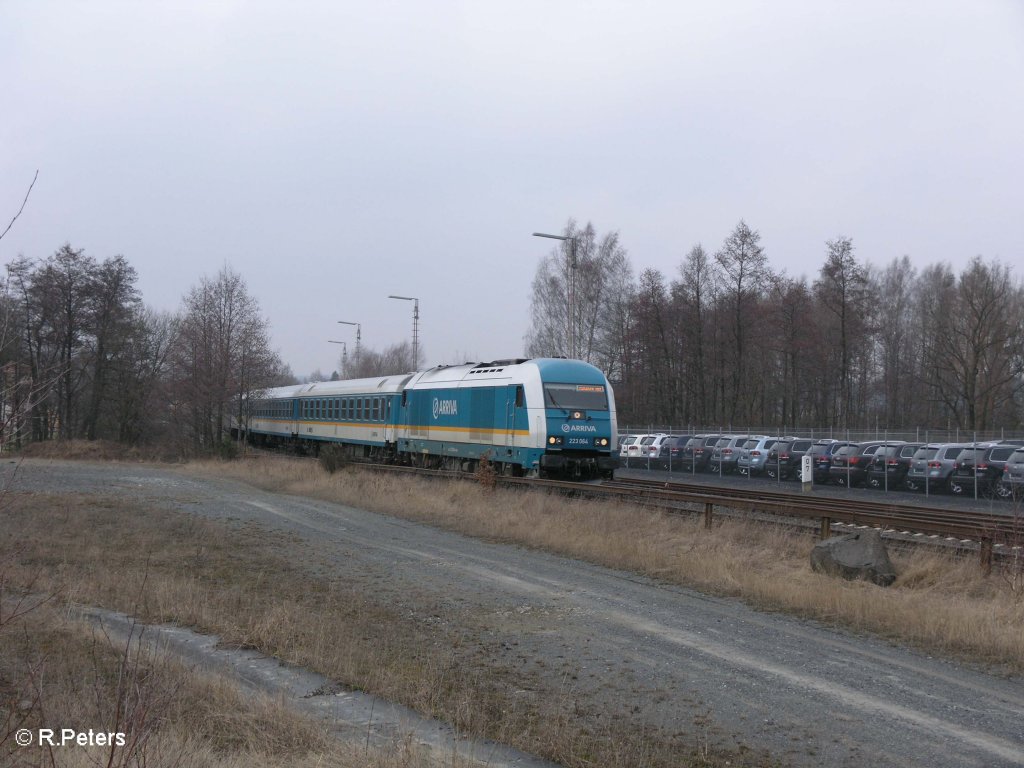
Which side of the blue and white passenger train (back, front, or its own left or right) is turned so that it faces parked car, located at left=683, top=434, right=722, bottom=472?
left

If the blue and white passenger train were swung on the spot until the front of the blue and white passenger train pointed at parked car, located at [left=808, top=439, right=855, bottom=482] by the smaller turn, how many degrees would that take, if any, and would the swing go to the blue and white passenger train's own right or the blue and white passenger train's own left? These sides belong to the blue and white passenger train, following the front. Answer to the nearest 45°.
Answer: approximately 90° to the blue and white passenger train's own left

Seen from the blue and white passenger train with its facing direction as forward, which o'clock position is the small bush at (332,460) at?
The small bush is roughly at 6 o'clock from the blue and white passenger train.

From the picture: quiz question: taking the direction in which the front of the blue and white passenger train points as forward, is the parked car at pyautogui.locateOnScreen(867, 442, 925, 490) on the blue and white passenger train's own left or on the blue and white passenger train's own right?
on the blue and white passenger train's own left

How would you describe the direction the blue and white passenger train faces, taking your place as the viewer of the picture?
facing the viewer and to the right of the viewer

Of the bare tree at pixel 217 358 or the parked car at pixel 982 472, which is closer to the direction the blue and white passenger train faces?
the parked car

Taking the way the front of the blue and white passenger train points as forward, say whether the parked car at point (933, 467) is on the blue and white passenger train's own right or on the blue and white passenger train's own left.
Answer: on the blue and white passenger train's own left

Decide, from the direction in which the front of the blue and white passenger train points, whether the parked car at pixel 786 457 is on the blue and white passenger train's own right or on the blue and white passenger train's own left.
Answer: on the blue and white passenger train's own left

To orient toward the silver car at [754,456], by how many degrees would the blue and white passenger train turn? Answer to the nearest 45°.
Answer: approximately 90° to its left

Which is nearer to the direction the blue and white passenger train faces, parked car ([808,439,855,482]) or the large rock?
the large rock
